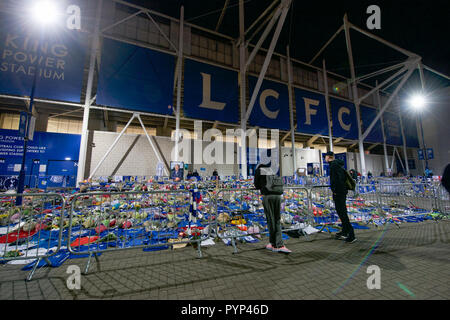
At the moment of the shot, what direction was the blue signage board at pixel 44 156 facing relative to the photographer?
facing the viewer

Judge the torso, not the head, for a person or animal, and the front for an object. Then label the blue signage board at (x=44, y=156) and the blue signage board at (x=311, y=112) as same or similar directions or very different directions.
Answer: same or similar directions

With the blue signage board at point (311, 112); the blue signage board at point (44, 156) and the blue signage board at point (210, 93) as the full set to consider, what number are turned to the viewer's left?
0

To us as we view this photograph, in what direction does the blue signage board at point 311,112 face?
facing the viewer and to the right of the viewer

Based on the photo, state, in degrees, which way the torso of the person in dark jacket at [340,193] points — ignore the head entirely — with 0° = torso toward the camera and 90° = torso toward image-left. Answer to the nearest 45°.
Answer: approximately 90°

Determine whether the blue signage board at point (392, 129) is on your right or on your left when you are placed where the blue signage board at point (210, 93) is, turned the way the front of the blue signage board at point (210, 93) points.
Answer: on your left

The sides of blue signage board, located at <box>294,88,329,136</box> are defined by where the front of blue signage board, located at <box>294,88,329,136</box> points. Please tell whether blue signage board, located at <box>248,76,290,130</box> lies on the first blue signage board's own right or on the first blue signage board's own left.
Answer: on the first blue signage board's own right

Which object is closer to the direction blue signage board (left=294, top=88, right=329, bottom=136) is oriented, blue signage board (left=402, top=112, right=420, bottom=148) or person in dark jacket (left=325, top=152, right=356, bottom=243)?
the person in dark jacket

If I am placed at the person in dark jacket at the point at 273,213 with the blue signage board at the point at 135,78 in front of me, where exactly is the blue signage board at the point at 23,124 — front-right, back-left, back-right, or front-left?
front-left

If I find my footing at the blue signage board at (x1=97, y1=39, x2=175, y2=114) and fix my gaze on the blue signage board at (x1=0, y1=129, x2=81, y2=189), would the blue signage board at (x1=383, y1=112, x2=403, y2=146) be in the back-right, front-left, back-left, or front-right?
back-right

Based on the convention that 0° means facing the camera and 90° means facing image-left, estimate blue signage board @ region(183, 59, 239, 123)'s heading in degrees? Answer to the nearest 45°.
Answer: approximately 315°

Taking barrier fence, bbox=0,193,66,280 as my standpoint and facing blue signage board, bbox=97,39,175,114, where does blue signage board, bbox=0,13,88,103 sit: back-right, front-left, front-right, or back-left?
front-left

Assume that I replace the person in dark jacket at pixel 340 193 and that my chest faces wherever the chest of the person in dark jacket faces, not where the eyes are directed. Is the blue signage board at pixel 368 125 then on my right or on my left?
on my right

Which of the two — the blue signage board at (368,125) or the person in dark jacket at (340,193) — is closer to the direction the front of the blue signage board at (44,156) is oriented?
the person in dark jacket
